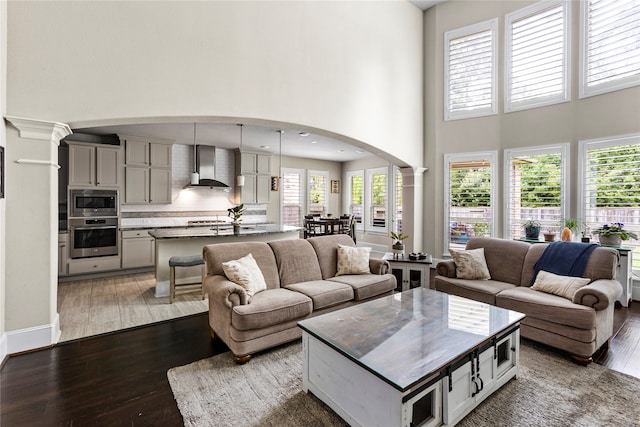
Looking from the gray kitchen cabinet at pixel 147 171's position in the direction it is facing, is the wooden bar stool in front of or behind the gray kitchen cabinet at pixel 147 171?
in front

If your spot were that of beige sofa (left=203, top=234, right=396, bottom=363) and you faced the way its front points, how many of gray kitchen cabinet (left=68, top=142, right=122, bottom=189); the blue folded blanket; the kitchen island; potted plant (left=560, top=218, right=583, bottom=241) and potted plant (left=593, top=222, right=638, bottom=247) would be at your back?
2

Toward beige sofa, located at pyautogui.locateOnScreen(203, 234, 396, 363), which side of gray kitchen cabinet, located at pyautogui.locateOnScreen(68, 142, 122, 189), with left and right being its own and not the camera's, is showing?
front

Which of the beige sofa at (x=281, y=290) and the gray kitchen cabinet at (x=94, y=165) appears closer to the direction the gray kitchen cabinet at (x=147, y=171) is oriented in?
the beige sofa

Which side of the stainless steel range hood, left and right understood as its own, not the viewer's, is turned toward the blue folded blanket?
front

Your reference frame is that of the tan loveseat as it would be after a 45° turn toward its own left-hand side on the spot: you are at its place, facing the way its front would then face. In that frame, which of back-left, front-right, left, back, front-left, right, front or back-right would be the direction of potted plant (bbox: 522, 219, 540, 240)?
back

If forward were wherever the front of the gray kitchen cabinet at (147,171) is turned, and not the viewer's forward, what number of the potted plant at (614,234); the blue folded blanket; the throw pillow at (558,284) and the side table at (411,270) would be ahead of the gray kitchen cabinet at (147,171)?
4

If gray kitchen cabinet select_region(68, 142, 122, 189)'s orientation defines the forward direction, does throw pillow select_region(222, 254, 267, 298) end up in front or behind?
in front

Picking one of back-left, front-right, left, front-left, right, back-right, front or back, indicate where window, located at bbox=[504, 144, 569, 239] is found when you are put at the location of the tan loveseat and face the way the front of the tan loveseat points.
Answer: back-right
